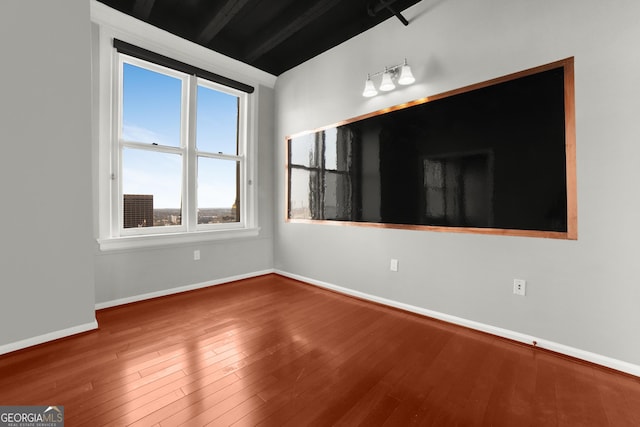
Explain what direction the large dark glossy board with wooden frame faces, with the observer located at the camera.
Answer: facing the viewer and to the left of the viewer

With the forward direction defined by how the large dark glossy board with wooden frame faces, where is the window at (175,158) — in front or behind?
in front
